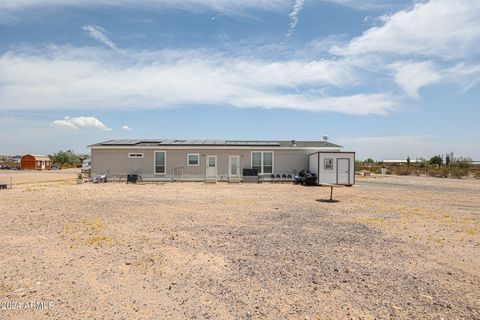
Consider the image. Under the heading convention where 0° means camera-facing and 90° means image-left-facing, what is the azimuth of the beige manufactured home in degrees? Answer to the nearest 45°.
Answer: approximately 0°
